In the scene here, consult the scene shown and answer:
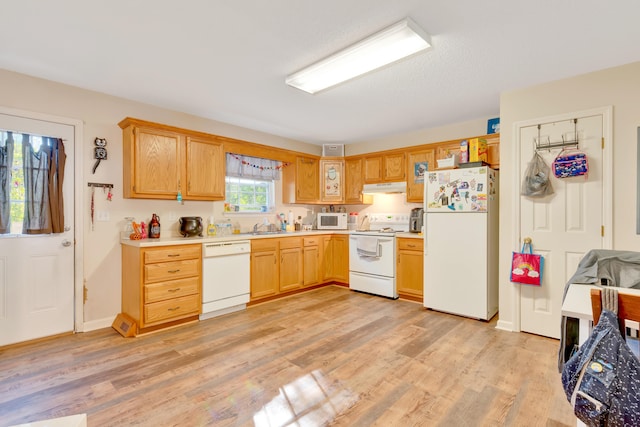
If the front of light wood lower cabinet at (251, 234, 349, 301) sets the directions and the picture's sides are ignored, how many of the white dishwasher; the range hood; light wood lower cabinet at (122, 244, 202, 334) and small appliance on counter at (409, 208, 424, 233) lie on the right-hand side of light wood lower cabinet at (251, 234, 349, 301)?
2

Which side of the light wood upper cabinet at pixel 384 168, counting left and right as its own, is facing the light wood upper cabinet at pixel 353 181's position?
right

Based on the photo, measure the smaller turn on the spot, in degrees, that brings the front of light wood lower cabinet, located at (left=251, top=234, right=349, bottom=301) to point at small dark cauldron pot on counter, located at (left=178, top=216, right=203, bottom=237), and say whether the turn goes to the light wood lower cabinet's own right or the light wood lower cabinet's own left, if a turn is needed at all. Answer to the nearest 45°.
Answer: approximately 90° to the light wood lower cabinet's own right

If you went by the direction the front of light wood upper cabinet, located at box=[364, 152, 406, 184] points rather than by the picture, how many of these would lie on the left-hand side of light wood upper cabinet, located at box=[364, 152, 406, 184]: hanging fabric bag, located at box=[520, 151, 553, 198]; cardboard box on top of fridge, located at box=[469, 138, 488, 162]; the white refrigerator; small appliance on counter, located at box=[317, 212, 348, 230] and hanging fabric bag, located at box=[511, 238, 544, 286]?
4

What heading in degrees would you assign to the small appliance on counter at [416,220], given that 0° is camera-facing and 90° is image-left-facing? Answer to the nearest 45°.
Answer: approximately 45°

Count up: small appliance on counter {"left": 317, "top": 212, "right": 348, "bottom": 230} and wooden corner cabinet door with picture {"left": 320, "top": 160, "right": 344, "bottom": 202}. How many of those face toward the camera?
2

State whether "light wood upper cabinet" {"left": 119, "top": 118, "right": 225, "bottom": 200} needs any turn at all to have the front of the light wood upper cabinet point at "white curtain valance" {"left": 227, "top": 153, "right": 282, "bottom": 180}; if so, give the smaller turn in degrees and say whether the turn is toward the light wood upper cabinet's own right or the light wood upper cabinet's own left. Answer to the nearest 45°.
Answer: approximately 90° to the light wood upper cabinet's own left

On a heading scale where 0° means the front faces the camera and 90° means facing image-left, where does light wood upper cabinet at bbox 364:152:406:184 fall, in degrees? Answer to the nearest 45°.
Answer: approximately 45°

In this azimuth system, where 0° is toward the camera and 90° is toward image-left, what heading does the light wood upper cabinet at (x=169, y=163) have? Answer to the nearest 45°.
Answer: approximately 315°

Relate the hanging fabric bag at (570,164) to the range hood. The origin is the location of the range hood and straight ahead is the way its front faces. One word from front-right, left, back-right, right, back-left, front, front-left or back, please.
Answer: left

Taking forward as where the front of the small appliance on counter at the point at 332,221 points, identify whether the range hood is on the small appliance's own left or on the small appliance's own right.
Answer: on the small appliance's own left

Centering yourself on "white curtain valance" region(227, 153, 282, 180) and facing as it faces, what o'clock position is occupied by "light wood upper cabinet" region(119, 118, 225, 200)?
The light wood upper cabinet is roughly at 3 o'clock from the white curtain valance.
